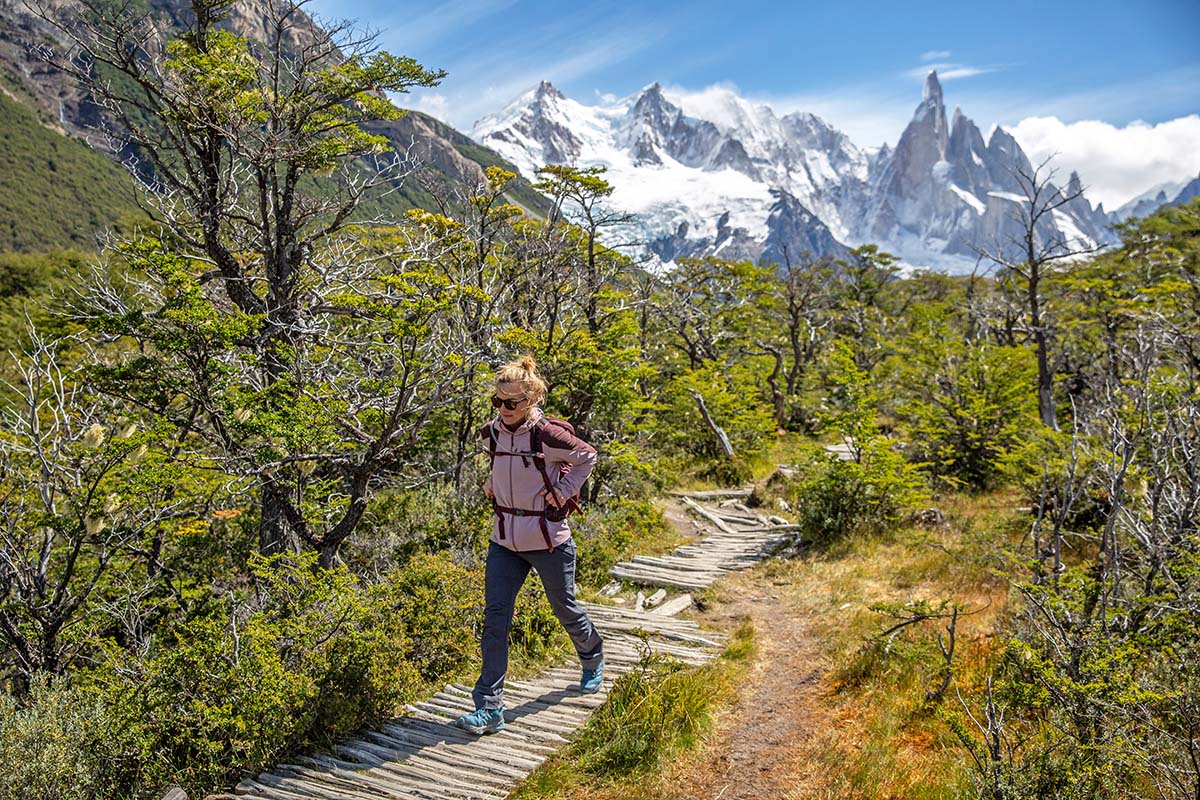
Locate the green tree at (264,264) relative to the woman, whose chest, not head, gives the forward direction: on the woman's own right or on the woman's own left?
on the woman's own right

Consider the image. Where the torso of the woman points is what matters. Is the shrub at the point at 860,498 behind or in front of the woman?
behind

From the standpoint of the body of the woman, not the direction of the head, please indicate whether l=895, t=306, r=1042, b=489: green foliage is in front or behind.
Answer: behind

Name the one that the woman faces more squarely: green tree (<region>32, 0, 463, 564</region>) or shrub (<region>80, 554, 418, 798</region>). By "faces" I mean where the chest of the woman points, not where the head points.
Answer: the shrub

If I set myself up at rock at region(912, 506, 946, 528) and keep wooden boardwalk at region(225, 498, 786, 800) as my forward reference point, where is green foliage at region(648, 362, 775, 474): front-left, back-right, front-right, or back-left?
back-right

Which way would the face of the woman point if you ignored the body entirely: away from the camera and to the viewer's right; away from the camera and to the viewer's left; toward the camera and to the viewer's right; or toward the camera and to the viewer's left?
toward the camera and to the viewer's left

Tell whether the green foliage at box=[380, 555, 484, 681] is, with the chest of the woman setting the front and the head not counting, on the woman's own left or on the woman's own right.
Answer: on the woman's own right

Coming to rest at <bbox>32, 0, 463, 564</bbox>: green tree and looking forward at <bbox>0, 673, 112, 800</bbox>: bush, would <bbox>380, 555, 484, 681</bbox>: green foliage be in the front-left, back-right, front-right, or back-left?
front-left

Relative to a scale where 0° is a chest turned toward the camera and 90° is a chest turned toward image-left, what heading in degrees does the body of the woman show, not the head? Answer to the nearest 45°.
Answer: approximately 45°

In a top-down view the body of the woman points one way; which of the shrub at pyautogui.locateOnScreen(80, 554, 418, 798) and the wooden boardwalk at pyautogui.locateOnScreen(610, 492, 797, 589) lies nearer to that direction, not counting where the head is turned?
the shrub

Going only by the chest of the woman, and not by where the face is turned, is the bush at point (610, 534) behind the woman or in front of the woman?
behind

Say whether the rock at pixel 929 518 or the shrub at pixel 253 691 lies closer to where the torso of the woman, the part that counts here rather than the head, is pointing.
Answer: the shrub

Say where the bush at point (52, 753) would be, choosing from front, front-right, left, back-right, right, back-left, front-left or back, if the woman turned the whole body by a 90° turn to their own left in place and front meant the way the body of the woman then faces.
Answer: back-right

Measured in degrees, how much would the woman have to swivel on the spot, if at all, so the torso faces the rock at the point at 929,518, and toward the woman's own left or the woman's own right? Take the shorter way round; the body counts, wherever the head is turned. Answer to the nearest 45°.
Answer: approximately 180°
